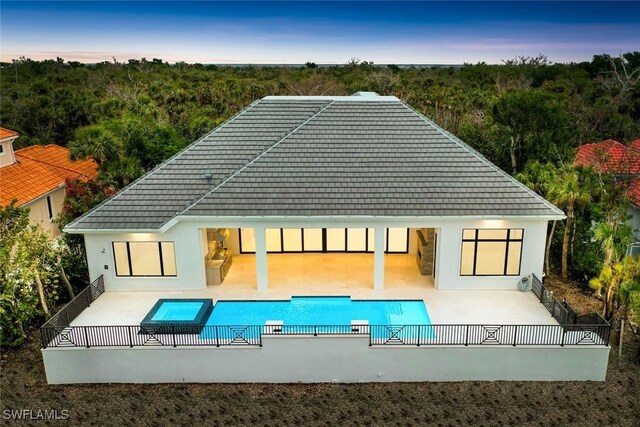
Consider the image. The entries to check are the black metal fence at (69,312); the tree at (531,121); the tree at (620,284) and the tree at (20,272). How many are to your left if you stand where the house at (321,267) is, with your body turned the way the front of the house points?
2

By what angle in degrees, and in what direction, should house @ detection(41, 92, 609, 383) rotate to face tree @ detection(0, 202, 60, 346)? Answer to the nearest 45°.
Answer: approximately 90° to its left

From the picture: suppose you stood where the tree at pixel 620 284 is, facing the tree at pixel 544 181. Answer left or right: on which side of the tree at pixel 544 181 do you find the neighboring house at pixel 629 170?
right

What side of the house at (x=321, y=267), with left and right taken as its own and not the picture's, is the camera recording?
back

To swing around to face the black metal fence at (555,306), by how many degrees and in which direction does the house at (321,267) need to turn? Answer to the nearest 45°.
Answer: approximately 45° to its left

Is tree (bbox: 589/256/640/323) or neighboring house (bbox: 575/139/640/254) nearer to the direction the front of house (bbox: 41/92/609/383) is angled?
the neighboring house
